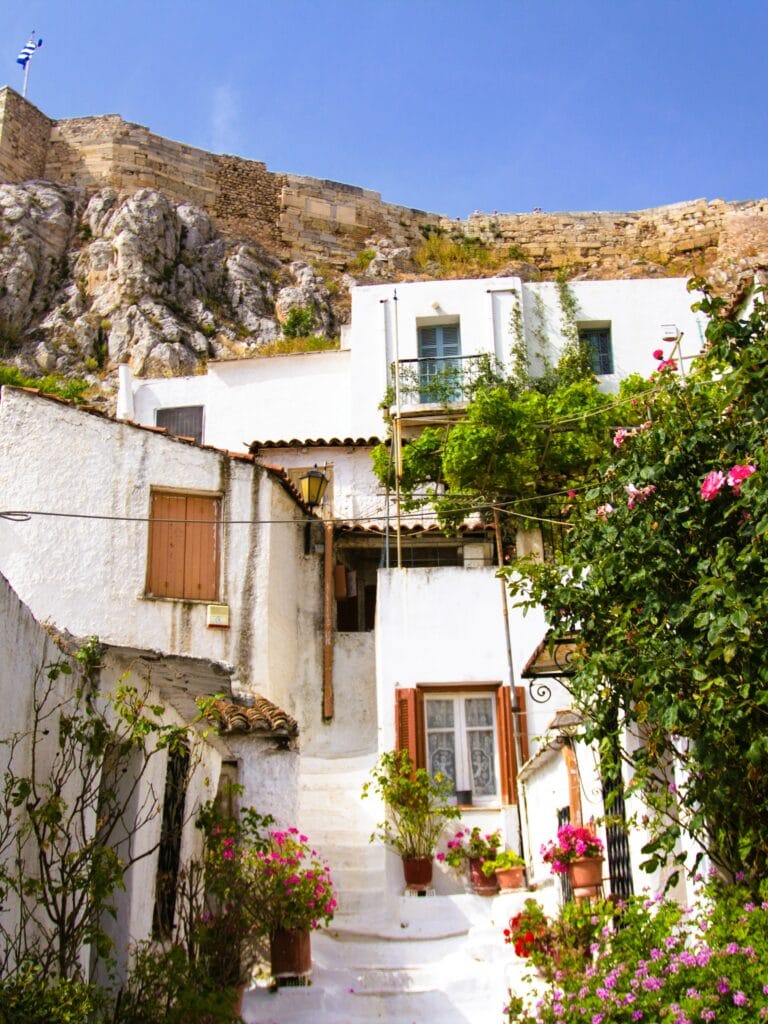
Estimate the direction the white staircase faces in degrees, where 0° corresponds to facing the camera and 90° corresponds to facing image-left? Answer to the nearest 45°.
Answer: approximately 0°

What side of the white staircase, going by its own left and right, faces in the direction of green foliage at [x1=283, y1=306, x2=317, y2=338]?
back

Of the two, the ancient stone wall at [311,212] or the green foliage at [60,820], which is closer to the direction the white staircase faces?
the green foliage

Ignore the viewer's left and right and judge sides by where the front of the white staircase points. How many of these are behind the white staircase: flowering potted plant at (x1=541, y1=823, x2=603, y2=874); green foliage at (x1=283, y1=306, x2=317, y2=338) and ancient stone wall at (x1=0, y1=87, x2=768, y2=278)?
2

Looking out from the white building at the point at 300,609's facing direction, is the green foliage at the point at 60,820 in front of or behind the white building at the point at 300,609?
in front

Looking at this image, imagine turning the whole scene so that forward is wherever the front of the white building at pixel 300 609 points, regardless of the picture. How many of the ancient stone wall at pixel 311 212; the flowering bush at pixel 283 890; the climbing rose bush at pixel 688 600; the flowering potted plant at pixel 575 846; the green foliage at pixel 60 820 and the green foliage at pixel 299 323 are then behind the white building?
2

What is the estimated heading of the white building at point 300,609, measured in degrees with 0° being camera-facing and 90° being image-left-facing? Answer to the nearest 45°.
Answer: approximately 0°

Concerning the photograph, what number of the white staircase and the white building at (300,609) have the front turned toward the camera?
2

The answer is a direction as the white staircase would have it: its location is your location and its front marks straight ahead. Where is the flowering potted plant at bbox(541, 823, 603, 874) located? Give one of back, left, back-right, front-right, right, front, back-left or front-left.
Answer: front-left
